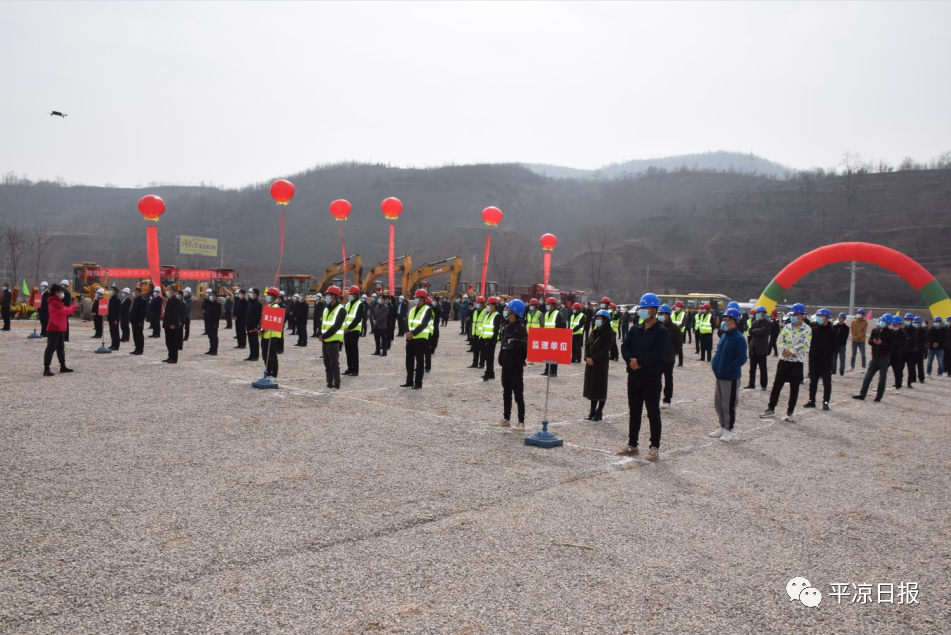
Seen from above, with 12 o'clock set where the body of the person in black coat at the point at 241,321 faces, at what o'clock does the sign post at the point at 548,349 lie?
The sign post is roughly at 10 o'clock from the person in black coat.

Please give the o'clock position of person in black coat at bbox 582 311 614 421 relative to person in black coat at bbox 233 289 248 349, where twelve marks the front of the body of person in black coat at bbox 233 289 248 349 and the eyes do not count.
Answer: person in black coat at bbox 582 311 614 421 is roughly at 10 o'clock from person in black coat at bbox 233 289 248 349.

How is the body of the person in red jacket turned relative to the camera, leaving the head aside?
to the viewer's right

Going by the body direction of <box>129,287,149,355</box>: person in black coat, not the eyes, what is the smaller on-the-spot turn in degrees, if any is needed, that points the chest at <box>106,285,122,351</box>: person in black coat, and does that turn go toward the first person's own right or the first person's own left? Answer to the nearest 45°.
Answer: approximately 135° to the first person's own right

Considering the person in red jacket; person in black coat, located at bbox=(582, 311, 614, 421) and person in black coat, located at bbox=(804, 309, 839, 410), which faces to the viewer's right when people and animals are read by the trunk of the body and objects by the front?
the person in red jacket

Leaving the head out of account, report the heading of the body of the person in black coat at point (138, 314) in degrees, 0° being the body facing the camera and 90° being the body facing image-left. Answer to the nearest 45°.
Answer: approximately 45°

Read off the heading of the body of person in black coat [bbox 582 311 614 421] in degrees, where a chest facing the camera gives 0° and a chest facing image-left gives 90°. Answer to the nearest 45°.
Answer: approximately 45°
